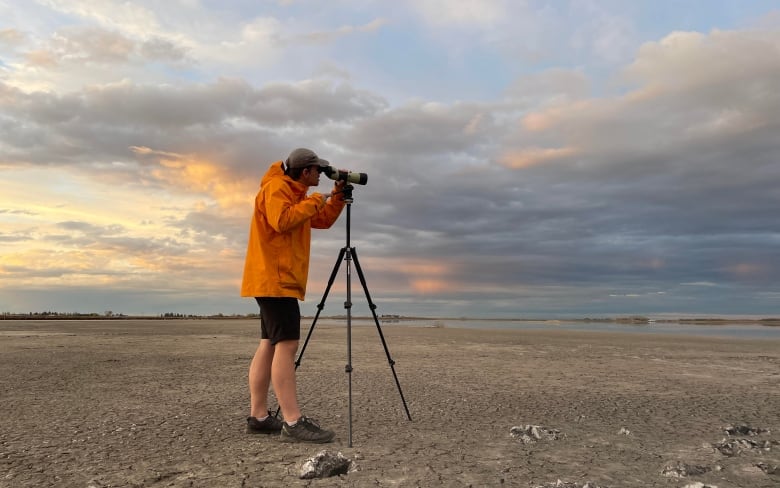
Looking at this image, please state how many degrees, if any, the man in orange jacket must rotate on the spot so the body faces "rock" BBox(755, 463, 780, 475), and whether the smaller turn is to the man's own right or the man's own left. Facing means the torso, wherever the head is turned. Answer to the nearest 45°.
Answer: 0° — they already face it

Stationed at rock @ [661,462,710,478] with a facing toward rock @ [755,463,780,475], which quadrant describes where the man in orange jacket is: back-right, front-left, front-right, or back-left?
back-left

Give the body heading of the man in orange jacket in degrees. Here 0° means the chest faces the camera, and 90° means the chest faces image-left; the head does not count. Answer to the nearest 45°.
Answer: approximately 270°

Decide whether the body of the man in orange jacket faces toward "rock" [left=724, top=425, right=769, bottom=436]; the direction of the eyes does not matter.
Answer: yes

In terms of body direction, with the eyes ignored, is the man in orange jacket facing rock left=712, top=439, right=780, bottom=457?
yes

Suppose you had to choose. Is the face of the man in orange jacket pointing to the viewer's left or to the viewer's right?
to the viewer's right
